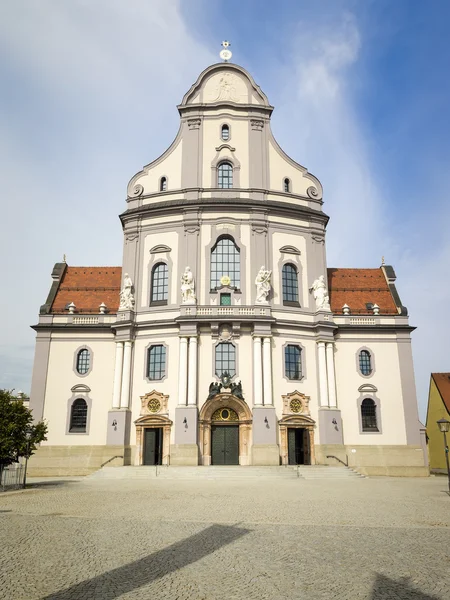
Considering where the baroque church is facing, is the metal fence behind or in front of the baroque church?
in front

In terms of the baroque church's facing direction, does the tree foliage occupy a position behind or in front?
in front

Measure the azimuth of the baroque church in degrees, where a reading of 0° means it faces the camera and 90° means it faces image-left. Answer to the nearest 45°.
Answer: approximately 0°
